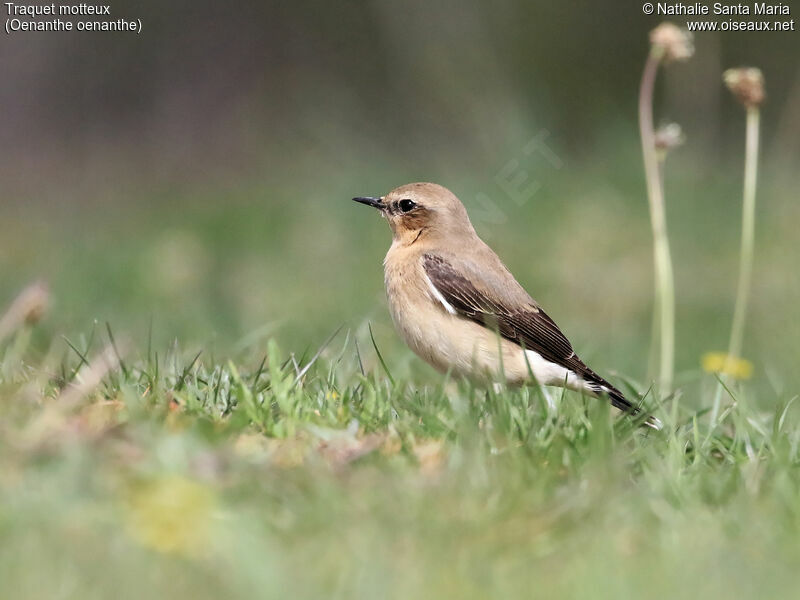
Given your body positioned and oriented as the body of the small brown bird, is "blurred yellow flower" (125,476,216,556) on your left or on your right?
on your left

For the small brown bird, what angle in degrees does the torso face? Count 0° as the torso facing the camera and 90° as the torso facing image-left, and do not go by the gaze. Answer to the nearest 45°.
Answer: approximately 90°
